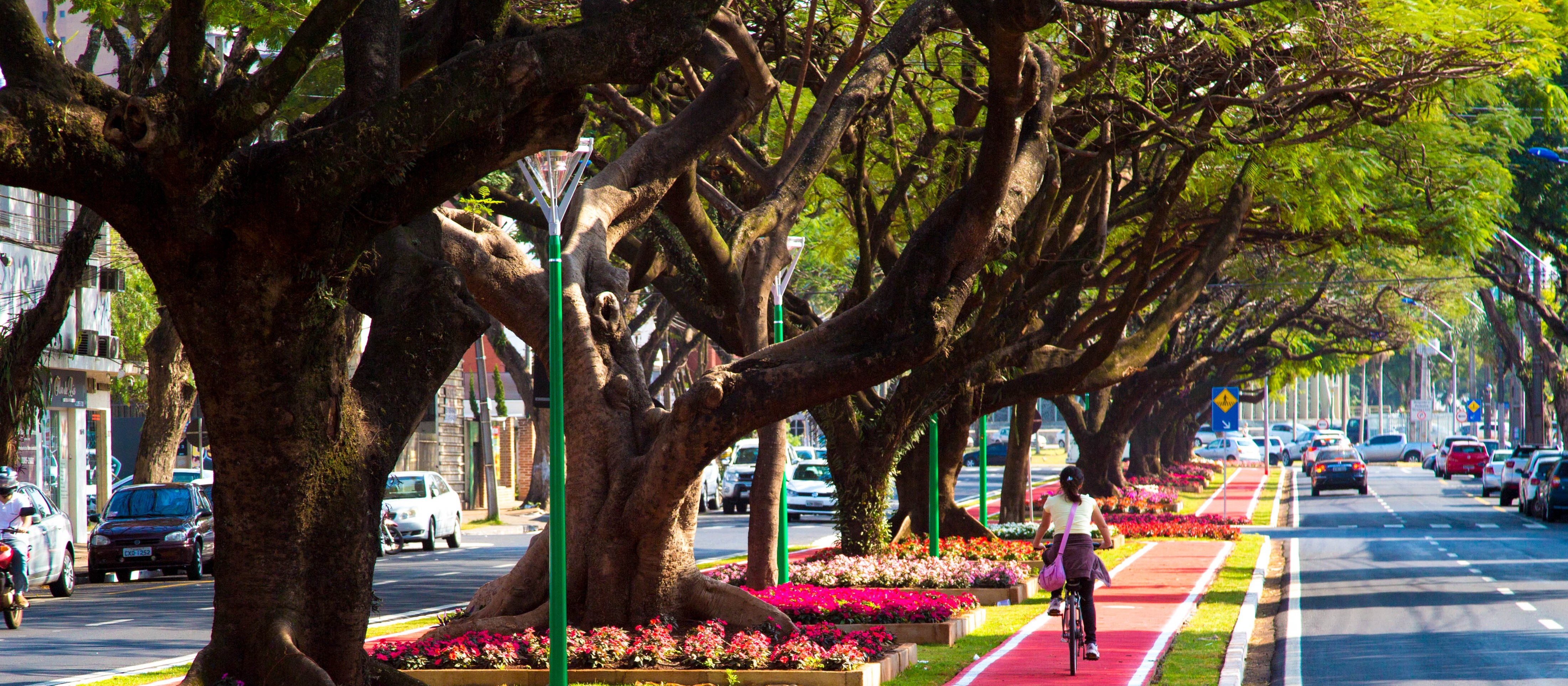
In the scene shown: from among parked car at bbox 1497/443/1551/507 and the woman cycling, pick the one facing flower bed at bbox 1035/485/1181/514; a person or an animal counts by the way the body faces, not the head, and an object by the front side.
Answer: the woman cycling

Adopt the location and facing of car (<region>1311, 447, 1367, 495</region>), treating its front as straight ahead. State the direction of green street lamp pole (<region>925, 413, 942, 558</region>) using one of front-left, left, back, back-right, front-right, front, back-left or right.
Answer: back

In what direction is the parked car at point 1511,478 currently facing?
away from the camera

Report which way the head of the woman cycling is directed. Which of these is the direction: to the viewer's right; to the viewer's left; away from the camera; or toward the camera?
away from the camera

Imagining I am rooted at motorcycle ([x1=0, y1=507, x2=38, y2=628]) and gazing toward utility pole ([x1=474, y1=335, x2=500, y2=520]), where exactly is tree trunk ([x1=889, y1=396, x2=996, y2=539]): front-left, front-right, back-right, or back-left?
front-right

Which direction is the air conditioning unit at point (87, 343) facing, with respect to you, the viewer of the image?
facing the viewer and to the right of the viewer

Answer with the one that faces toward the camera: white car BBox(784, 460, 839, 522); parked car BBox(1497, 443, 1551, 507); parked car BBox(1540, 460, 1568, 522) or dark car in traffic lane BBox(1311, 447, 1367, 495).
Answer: the white car

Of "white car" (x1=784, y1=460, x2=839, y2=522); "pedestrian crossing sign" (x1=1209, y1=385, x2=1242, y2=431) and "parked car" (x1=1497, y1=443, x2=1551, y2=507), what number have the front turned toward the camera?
2

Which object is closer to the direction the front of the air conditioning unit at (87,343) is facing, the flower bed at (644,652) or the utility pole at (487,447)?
the flower bed

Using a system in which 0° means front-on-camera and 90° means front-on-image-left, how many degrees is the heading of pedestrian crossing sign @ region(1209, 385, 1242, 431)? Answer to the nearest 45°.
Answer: approximately 0°

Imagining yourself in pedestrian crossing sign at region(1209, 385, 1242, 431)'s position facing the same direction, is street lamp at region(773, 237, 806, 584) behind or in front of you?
in front

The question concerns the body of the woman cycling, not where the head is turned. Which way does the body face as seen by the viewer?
away from the camera

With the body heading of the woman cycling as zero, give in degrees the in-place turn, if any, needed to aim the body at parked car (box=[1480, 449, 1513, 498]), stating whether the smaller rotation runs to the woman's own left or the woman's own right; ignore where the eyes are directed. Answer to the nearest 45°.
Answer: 0° — they already face it

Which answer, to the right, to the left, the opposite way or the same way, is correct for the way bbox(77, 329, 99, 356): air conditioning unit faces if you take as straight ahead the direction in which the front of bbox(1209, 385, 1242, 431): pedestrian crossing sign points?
to the left
